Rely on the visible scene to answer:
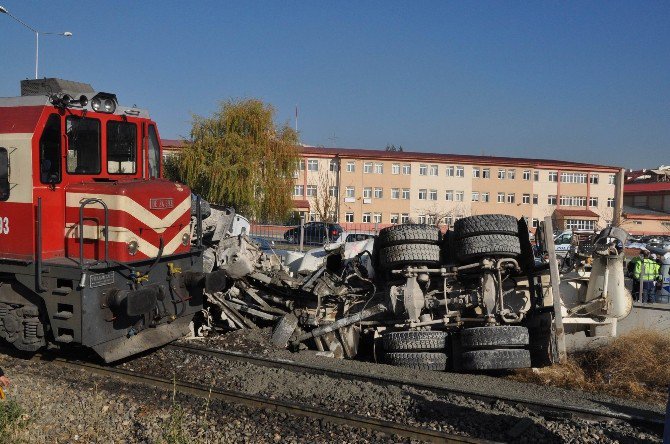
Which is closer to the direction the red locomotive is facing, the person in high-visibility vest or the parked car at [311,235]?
the person in high-visibility vest

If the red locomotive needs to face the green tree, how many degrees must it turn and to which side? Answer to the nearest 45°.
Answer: approximately 135° to its left

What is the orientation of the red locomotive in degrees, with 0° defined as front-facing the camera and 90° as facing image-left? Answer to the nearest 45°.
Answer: approximately 315°
